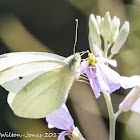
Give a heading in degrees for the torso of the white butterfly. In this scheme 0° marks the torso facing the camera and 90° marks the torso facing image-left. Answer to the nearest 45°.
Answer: approximately 270°
